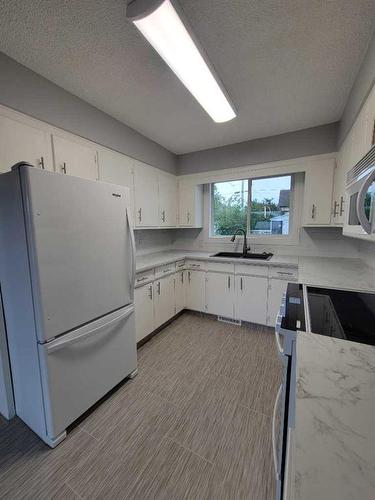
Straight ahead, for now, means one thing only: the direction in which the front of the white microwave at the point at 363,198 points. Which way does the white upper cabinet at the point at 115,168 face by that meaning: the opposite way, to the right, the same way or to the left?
the opposite way

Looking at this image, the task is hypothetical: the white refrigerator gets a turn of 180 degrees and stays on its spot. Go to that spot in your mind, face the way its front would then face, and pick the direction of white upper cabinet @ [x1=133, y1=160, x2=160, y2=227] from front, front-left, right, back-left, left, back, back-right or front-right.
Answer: right

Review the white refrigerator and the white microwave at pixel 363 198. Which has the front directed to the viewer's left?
the white microwave

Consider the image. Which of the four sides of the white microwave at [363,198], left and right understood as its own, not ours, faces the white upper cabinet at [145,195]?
front

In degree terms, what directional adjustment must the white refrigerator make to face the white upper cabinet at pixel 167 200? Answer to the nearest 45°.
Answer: approximately 90° to its left

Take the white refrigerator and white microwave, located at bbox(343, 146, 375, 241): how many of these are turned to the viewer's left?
1

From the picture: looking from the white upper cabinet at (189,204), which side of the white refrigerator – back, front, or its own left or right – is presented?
left

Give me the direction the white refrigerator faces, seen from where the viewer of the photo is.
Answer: facing the viewer and to the right of the viewer

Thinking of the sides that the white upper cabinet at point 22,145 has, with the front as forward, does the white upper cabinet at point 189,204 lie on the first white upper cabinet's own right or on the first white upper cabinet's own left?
on the first white upper cabinet's own left

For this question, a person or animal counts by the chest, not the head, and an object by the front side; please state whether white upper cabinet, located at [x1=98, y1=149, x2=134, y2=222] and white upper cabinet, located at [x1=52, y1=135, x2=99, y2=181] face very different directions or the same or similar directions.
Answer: same or similar directions

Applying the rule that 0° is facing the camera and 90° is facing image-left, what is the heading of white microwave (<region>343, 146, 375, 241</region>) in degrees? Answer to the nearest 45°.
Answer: approximately 90°

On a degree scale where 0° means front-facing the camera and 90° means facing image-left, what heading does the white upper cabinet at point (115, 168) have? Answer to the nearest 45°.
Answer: approximately 315°

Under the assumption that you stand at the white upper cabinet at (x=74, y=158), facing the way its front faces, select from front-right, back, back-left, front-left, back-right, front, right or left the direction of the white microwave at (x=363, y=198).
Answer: front

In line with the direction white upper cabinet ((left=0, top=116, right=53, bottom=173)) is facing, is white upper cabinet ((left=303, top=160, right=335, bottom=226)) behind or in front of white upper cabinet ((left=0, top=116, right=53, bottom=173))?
in front

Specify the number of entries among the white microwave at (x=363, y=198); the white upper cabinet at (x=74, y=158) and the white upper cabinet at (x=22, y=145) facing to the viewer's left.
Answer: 1

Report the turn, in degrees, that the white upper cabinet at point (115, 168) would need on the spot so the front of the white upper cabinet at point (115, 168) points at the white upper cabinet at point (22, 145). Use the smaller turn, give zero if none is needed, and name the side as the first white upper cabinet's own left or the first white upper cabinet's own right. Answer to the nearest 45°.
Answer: approximately 90° to the first white upper cabinet's own right

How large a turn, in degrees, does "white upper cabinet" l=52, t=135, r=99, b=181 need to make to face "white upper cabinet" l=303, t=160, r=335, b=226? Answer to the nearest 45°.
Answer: approximately 45° to its left
